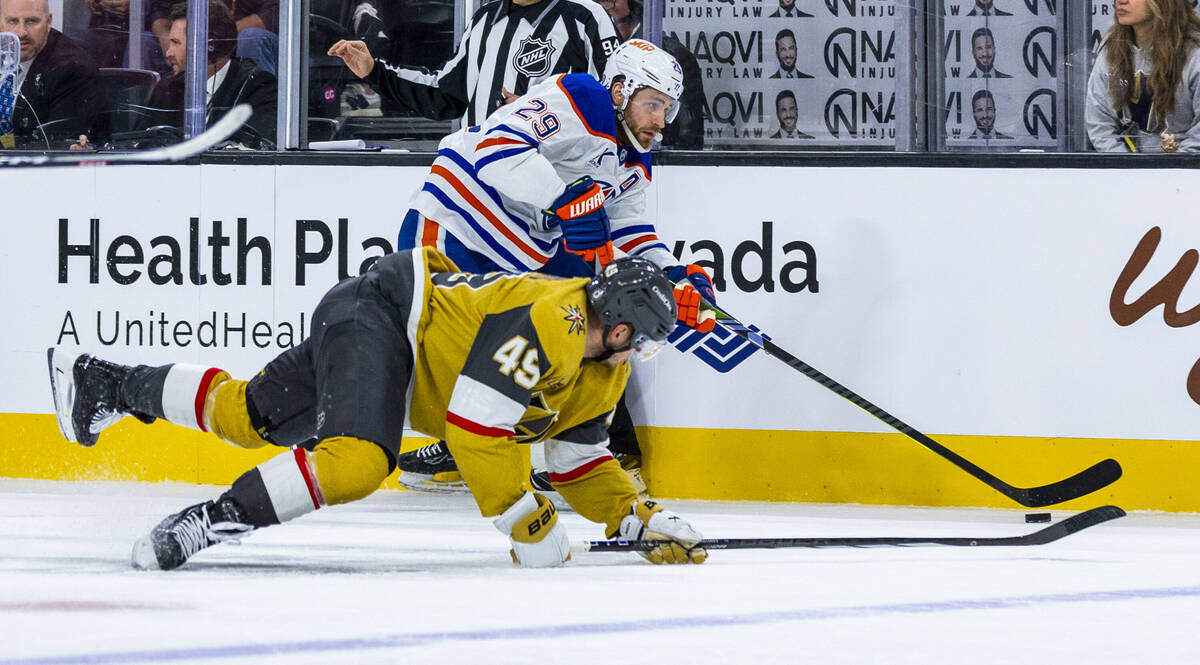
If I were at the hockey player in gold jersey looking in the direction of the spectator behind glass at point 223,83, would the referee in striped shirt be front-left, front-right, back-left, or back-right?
front-right

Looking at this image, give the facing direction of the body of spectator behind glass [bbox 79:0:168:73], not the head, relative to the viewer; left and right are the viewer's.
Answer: facing the viewer

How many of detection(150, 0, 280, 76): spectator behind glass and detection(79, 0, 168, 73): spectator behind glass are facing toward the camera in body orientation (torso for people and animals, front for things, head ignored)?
2

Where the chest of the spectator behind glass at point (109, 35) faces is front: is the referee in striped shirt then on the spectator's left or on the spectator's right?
on the spectator's left

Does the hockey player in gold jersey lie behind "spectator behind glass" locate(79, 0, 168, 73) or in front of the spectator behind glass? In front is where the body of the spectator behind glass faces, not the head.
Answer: in front

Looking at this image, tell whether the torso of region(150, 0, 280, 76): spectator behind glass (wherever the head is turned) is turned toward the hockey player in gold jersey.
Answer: yes

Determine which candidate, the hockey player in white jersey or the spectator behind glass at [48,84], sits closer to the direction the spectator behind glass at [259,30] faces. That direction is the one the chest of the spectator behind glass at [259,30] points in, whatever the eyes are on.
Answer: the hockey player in white jersey

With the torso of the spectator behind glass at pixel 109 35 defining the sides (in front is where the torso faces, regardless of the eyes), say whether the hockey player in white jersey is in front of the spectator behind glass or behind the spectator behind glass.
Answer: in front

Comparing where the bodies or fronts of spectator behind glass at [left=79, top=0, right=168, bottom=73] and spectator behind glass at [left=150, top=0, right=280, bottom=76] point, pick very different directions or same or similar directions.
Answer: same or similar directions

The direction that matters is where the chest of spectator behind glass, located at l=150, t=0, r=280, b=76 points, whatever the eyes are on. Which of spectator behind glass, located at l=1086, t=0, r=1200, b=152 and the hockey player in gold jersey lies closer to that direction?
the hockey player in gold jersey

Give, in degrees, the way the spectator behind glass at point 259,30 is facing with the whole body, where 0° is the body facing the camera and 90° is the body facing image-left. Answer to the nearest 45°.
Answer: approximately 0°
